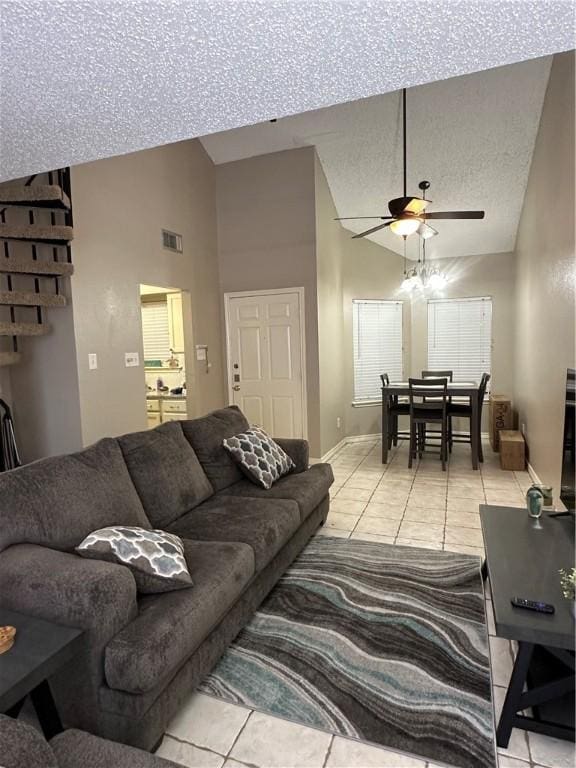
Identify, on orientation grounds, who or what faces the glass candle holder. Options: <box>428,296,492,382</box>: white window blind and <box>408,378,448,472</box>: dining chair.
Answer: the white window blind

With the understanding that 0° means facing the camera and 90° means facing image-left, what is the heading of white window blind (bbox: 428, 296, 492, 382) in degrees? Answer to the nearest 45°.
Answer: approximately 0°

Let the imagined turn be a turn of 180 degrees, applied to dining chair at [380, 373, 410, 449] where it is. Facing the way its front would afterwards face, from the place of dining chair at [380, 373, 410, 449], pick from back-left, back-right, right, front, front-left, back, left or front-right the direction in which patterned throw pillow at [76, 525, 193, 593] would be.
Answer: left

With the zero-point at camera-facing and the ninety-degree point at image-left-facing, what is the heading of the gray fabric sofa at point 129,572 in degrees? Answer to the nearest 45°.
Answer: approximately 315°

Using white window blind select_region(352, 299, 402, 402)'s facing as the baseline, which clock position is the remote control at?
The remote control is roughly at 12 o'clock from the white window blind.

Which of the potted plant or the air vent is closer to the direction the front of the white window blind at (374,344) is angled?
the potted plant

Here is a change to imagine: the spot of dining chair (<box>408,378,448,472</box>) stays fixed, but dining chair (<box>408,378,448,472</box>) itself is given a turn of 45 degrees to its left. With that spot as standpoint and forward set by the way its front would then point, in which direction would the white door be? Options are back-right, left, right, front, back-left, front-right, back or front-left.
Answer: front-left

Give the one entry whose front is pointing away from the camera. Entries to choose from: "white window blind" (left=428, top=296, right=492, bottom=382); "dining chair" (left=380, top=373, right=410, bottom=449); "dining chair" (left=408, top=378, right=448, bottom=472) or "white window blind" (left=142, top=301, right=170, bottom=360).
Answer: "dining chair" (left=408, top=378, right=448, bottom=472)

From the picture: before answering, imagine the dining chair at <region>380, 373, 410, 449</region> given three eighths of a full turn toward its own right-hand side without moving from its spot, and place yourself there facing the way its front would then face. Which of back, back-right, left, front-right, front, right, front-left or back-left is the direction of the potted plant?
front-left

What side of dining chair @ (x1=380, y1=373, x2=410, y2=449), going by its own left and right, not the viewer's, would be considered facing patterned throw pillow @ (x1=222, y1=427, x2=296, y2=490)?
right

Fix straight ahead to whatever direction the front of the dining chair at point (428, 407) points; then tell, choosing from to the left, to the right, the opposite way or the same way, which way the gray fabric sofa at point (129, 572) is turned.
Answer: to the right

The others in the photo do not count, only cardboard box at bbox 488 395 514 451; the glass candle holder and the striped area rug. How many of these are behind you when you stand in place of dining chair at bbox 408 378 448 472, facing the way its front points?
2

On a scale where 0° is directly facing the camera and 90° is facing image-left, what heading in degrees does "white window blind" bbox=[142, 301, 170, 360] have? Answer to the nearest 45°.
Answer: approximately 0°

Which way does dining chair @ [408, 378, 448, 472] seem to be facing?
away from the camera

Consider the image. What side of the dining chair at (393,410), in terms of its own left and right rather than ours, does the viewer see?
right

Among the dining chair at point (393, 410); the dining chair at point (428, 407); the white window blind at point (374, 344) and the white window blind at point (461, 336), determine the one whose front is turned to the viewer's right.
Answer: the dining chair at point (393, 410)
